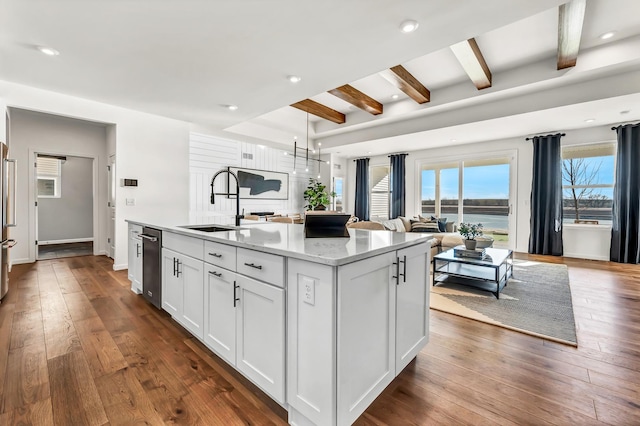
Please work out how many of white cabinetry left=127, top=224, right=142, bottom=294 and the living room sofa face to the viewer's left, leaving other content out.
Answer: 1

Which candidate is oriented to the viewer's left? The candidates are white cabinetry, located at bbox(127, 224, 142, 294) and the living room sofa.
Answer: the white cabinetry

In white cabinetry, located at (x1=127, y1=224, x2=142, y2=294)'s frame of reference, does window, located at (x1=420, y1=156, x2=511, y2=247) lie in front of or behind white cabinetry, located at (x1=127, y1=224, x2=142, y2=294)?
behind

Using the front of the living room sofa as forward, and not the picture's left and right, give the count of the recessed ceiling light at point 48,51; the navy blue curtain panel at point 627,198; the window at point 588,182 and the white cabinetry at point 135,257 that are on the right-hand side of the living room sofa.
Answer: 2

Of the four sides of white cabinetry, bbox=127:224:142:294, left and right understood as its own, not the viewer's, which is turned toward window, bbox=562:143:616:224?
back

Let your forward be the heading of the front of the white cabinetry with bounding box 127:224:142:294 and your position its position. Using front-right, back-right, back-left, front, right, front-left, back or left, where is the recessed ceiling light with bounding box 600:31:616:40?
back-left

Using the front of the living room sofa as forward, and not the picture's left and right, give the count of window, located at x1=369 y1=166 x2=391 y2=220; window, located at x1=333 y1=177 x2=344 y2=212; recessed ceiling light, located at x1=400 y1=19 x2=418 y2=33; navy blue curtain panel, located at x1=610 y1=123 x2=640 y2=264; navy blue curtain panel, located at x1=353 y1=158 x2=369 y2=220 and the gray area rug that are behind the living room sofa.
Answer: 3

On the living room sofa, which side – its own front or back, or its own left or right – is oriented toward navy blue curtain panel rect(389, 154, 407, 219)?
back

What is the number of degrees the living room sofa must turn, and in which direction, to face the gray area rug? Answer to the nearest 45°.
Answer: approximately 45° to its left

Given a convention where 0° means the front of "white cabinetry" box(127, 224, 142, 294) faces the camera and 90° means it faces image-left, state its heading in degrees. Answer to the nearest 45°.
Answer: approximately 90°

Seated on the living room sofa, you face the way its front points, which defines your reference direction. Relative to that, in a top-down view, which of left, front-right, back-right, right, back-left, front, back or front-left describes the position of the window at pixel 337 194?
back

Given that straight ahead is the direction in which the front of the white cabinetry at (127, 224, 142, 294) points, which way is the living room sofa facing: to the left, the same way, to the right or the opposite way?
to the left

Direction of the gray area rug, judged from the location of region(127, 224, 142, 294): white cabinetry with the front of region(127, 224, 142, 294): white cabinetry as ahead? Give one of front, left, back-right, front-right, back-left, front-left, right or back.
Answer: back-left
